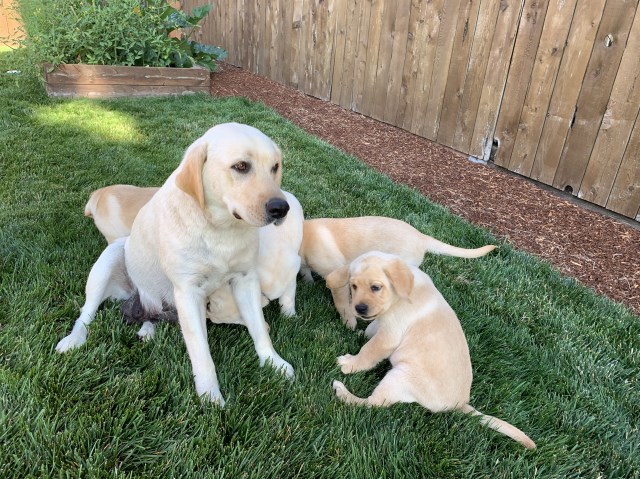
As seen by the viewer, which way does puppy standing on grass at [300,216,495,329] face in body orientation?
to the viewer's left

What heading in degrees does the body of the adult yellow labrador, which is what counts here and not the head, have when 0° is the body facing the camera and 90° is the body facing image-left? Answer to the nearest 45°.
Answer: approximately 315°

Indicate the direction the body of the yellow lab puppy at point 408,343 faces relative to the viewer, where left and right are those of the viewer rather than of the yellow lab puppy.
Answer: facing to the left of the viewer

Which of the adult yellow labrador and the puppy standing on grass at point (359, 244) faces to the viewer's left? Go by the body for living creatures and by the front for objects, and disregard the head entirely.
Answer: the puppy standing on grass

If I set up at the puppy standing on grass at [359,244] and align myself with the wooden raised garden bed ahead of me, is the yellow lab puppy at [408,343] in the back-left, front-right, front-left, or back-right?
back-left

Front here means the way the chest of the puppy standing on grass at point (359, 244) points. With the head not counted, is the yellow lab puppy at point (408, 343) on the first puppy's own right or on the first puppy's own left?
on the first puppy's own left

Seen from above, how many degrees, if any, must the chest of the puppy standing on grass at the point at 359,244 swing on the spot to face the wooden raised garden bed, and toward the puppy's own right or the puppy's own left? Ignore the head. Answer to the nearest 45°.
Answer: approximately 45° to the puppy's own right

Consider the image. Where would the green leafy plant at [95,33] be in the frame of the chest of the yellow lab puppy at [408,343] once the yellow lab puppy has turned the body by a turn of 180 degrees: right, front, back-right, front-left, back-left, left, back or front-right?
back-left
